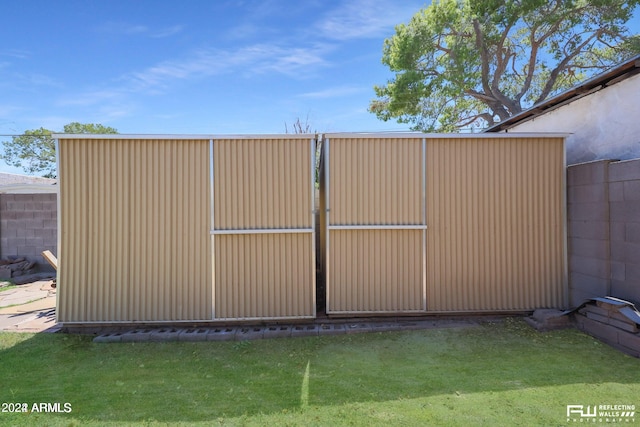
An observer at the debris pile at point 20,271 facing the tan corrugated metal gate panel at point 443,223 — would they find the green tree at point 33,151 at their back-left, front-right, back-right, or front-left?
back-left

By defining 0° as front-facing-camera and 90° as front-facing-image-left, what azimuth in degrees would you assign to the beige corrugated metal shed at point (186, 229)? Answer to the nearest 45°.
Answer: approximately 0°

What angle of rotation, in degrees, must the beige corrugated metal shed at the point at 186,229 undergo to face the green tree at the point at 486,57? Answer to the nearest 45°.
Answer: approximately 90° to its left

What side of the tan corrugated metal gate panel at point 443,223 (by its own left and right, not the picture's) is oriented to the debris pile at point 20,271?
right

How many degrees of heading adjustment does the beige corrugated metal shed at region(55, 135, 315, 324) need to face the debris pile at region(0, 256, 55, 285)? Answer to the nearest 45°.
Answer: approximately 135° to its right

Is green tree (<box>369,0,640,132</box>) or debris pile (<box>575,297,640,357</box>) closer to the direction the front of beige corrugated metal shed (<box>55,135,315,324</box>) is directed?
the debris pile
